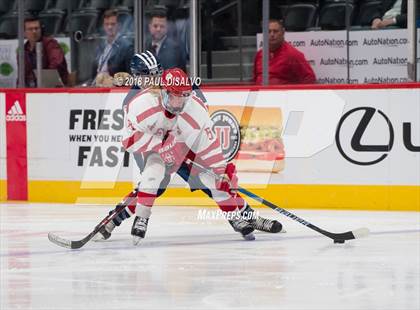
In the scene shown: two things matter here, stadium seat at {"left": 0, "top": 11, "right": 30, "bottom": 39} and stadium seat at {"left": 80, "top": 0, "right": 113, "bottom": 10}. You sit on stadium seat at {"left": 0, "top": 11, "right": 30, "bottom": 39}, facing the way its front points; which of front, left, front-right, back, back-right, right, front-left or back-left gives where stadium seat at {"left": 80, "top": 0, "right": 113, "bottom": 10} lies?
left

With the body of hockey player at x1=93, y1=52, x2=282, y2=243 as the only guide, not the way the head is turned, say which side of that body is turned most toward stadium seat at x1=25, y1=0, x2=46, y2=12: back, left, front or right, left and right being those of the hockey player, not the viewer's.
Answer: back

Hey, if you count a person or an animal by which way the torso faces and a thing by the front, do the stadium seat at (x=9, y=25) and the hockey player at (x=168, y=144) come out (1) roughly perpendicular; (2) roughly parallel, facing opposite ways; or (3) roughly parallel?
roughly parallel

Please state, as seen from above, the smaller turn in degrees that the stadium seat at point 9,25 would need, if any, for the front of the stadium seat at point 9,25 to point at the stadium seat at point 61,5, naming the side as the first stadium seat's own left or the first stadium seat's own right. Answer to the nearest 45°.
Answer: approximately 90° to the first stadium seat's own left

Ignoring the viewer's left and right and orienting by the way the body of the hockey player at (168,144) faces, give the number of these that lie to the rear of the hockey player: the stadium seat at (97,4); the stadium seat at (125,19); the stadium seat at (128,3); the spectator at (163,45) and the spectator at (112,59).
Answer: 5

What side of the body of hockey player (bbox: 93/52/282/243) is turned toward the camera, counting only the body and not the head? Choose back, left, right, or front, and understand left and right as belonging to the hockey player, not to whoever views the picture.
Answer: front

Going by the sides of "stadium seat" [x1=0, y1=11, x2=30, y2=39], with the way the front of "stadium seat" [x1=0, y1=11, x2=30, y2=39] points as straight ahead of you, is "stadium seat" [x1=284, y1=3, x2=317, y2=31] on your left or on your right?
on your left

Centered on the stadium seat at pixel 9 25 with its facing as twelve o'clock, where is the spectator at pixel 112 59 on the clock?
The spectator is roughly at 10 o'clock from the stadium seat.

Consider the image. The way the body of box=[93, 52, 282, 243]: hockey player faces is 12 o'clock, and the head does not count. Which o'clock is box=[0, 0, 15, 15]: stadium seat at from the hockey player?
The stadium seat is roughly at 5 o'clock from the hockey player.

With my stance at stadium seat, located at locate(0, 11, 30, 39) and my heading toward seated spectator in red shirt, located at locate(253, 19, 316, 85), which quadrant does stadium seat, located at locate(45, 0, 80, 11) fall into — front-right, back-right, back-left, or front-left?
front-left

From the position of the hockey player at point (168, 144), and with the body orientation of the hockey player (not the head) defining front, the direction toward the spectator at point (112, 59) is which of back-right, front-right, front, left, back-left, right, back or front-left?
back

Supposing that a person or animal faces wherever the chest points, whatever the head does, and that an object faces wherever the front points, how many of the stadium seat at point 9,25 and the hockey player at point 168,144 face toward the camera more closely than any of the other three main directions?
2

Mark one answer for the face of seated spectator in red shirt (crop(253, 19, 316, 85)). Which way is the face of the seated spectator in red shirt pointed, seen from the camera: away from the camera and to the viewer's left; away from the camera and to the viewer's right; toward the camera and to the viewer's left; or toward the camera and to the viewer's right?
toward the camera and to the viewer's left

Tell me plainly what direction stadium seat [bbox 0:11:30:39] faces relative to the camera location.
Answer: facing the viewer

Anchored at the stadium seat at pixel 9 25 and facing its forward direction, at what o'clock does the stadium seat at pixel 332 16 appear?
the stadium seat at pixel 332 16 is roughly at 10 o'clock from the stadium seat at pixel 9 25.
